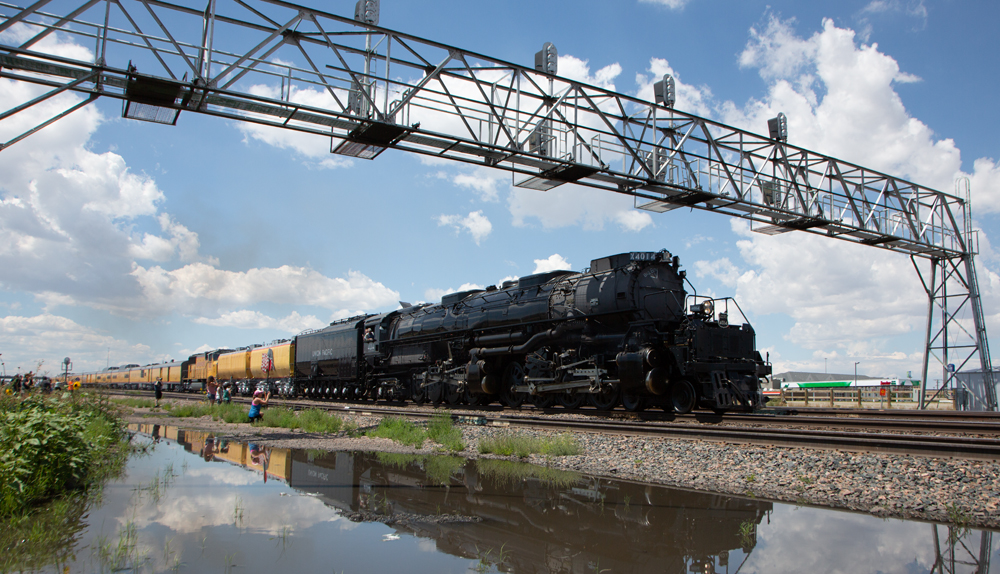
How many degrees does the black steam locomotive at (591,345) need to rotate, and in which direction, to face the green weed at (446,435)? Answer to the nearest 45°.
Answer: approximately 90° to its right

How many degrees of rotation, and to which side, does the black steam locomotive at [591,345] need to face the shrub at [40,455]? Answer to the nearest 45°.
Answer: approximately 90° to its right

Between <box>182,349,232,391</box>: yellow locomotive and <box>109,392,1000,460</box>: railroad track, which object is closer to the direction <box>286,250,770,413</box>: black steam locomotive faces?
the railroad track

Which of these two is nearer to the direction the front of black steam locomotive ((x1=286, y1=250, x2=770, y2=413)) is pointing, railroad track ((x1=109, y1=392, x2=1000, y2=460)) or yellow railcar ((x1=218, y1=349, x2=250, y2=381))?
the railroad track

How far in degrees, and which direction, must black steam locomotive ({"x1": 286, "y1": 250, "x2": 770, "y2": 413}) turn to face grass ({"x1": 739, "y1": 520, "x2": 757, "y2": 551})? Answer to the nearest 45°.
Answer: approximately 45° to its right

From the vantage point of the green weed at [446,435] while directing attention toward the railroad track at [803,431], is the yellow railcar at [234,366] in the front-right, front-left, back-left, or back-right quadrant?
back-left

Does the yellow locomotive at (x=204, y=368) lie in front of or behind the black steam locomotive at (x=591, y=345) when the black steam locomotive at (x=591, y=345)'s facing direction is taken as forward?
behind

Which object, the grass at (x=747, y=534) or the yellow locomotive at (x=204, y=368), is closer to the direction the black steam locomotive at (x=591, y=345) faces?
the grass

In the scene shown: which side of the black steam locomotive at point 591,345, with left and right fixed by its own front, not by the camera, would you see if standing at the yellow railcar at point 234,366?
back

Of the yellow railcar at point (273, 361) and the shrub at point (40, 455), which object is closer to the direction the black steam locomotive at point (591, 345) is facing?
the shrub

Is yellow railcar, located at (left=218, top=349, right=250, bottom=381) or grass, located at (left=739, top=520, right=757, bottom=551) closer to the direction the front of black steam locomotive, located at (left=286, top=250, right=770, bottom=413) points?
the grass

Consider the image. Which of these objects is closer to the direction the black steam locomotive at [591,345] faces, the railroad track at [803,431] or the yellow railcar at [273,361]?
the railroad track

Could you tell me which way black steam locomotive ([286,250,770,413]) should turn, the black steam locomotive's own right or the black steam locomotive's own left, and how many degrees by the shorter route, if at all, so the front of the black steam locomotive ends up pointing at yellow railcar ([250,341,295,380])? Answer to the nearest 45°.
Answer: approximately 180°

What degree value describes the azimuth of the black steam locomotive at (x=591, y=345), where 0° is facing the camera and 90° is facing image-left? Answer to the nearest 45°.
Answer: approximately 315°

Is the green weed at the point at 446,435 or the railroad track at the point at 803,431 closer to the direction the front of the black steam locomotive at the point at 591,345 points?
the railroad track
